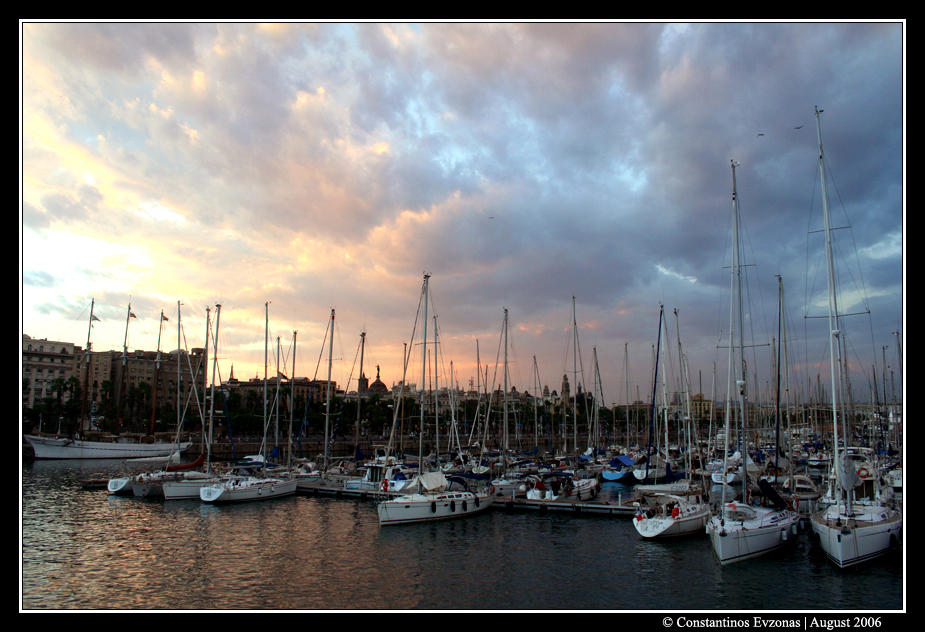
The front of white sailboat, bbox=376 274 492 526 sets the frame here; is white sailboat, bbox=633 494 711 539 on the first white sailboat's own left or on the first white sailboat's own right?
on the first white sailboat's own left

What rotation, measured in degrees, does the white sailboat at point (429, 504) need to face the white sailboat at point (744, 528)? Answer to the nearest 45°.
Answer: approximately 90° to its left
